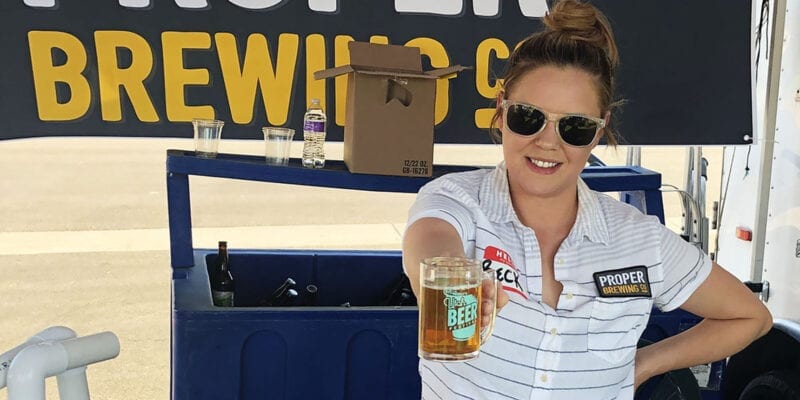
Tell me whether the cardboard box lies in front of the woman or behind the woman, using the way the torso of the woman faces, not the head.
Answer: behind

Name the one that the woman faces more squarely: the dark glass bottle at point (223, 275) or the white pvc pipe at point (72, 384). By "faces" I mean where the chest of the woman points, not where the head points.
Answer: the white pvc pipe

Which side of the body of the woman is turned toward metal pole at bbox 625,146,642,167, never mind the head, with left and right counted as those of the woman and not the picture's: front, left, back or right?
back

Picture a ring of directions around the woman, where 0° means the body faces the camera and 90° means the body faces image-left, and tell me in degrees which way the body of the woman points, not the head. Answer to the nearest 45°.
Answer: approximately 0°

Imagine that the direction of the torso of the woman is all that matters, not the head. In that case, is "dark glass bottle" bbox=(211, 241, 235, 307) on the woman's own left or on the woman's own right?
on the woman's own right

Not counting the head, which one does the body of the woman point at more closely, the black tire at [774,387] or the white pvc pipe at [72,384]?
the white pvc pipe
